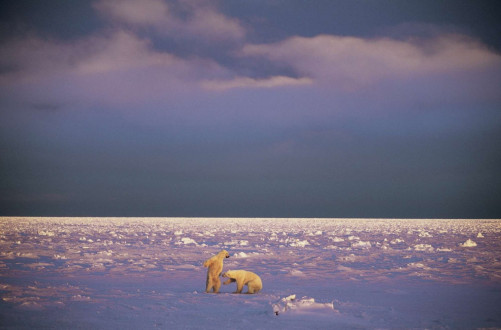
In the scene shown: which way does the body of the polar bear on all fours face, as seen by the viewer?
to the viewer's left

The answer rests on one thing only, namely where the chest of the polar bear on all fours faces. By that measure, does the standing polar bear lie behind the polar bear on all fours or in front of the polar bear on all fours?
in front

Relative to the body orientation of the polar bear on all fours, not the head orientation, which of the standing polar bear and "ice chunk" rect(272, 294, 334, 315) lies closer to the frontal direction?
the standing polar bear

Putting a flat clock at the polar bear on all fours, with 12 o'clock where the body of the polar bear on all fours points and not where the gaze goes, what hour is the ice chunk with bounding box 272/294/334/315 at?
The ice chunk is roughly at 8 o'clock from the polar bear on all fours.

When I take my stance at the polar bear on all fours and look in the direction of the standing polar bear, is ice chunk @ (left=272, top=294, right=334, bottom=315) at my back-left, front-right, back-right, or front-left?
back-left
